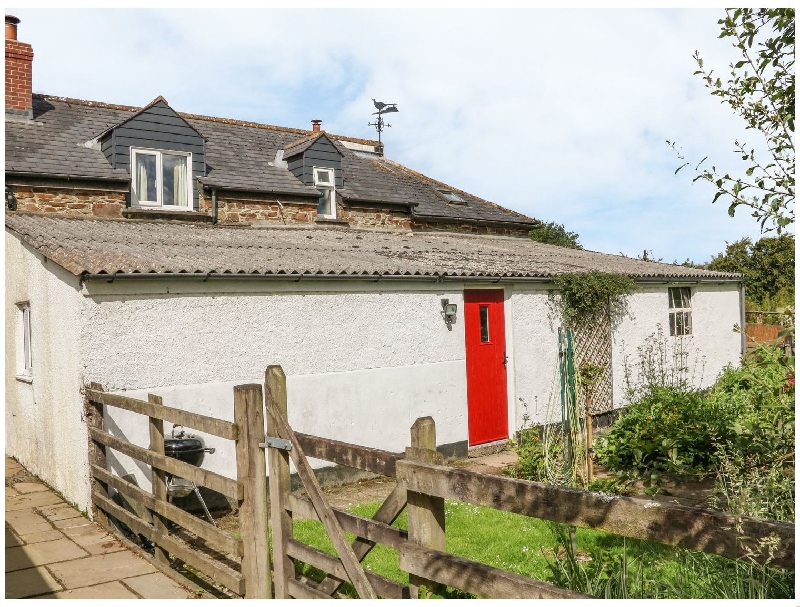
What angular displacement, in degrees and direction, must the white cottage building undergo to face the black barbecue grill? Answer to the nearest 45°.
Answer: approximately 45° to its right

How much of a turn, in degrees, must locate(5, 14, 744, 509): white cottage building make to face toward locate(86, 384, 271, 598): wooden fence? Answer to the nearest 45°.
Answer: approximately 45° to its right
